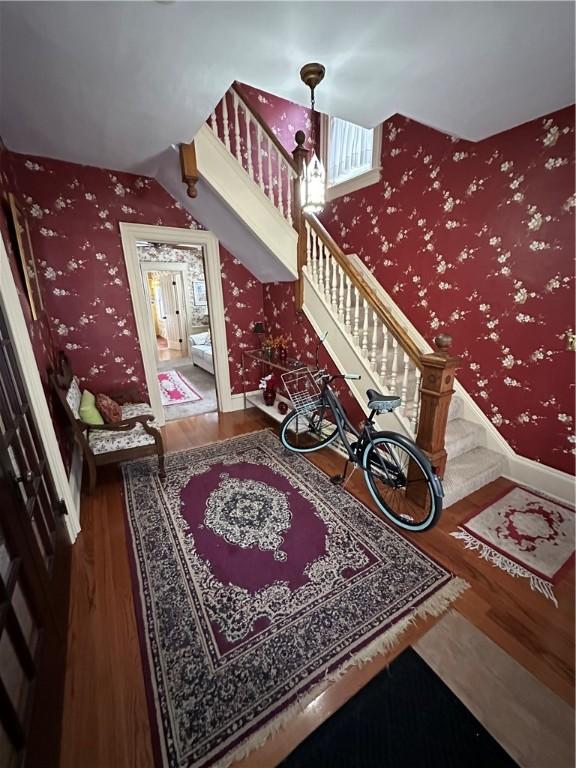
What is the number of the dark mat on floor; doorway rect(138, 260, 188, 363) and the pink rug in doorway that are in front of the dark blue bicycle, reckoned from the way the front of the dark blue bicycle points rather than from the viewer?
2

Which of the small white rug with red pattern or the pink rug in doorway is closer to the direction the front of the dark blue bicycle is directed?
the pink rug in doorway

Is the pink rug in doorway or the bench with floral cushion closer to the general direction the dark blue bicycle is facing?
the pink rug in doorway

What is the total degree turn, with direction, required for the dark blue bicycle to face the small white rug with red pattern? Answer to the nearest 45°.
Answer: approximately 135° to its right

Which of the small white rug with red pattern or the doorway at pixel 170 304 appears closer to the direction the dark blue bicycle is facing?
the doorway

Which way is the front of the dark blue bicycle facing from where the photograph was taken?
facing away from the viewer and to the left of the viewer

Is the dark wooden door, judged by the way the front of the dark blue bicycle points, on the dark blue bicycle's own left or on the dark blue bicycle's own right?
on the dark blue bicycle's own left
